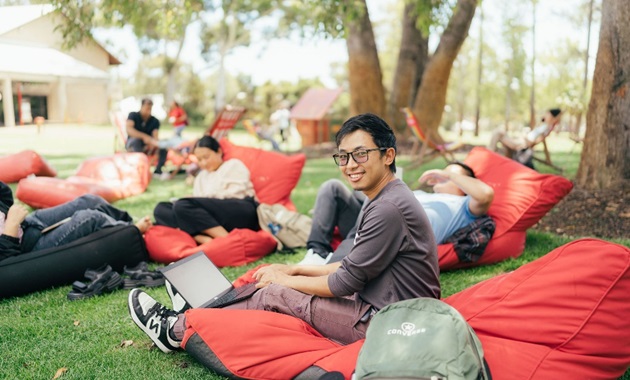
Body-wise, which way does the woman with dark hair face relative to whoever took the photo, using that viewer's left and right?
facing the viewer and to the left of the viewer

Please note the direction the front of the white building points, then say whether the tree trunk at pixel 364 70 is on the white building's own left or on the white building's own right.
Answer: on the white building's own left

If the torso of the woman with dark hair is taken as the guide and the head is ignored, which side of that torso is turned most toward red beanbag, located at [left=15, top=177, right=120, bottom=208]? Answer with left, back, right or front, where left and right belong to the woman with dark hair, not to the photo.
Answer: right

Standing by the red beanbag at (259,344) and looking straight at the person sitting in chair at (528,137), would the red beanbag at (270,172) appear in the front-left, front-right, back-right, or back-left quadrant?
front-left

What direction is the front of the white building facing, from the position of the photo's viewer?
facing the viewer

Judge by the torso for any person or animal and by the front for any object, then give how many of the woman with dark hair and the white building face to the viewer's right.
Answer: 0

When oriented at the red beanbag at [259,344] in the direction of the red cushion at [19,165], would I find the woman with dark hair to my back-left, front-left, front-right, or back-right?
front-right

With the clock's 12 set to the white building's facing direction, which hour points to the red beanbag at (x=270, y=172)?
The red beanbag is roughly at 12 o'clock from the white building.

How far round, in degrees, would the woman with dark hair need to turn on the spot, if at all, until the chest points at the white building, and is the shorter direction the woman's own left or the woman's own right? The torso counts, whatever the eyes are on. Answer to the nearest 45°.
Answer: approximately 90° to the woman's own right

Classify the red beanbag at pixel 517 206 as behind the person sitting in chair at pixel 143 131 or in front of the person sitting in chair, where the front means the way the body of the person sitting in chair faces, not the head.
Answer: in front
